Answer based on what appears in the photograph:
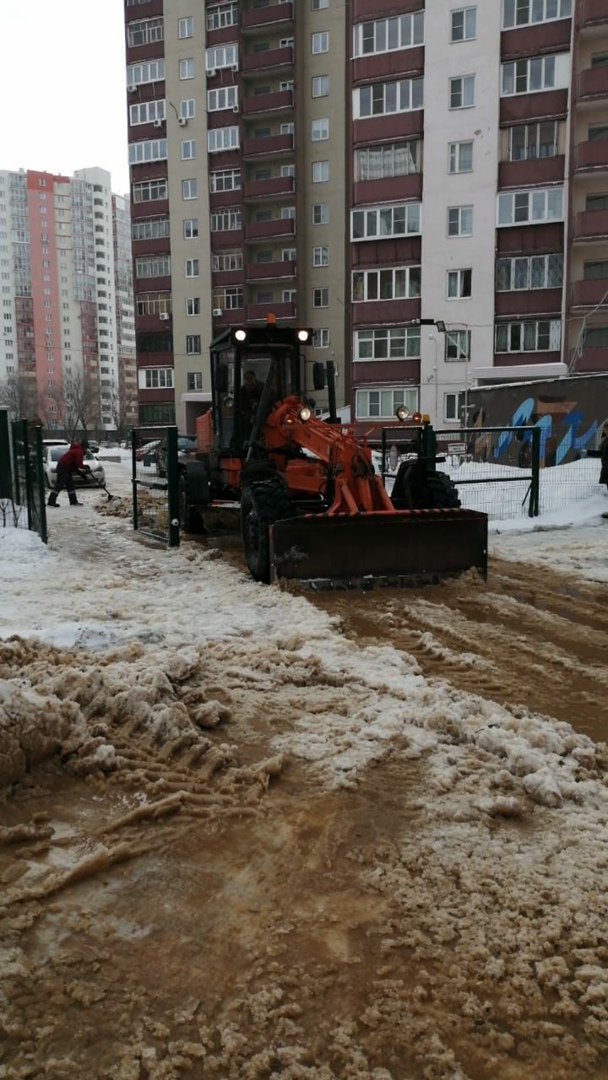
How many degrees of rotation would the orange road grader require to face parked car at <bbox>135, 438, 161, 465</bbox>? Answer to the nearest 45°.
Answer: approximately 180°

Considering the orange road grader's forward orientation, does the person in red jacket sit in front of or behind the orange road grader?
behind

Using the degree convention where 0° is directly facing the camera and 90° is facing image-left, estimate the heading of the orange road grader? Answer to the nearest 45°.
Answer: approximately 315°

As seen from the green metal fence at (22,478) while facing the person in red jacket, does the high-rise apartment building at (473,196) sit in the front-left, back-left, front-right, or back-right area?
front-right
